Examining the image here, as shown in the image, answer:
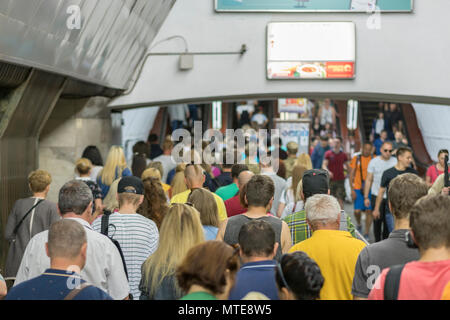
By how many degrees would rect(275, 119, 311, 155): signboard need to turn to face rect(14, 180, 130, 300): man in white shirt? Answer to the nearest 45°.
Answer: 0° — it already faces them

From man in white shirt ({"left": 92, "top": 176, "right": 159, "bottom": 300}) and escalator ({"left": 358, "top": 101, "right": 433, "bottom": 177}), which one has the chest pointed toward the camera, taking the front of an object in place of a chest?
the escalator

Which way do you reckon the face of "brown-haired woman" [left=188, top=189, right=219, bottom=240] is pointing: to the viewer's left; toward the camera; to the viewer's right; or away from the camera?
away from the camera

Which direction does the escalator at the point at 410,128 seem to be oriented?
toward the camera

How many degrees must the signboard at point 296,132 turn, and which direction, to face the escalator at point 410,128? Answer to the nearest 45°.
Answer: approximately 135° to its left

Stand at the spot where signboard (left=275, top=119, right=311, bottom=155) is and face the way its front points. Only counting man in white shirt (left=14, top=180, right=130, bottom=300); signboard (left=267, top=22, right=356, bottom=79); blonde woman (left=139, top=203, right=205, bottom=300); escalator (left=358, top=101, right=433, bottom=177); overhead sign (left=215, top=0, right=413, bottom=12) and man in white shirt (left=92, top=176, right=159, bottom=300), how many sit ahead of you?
5

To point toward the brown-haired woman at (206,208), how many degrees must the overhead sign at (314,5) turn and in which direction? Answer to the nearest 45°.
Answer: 0° — it already faces them

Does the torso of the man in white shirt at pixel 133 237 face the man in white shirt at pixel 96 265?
no

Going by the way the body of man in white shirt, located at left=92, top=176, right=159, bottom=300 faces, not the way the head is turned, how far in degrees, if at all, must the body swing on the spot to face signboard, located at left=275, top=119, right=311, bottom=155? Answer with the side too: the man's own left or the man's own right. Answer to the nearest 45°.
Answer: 0° — they already face it

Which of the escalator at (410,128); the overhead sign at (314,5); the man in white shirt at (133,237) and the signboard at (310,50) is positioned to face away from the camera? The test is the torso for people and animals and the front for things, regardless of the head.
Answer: the man in white shirt

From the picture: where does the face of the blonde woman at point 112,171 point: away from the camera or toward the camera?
away from the camera

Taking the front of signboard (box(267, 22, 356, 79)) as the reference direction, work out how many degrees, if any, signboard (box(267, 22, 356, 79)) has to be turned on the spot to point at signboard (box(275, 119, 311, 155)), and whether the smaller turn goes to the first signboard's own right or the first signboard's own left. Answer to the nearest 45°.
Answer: approximately 180°

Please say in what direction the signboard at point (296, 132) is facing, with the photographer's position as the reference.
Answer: facing the viewer

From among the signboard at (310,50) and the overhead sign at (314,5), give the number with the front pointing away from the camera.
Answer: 0

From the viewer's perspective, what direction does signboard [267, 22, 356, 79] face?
toward the camera

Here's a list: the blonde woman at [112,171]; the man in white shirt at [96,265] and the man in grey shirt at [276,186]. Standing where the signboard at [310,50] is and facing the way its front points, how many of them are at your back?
0

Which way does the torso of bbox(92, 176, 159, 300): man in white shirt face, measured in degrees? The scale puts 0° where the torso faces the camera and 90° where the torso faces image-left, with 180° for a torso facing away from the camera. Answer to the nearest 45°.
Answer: approximately 180°

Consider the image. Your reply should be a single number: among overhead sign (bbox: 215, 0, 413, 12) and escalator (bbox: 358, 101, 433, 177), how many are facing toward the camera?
2

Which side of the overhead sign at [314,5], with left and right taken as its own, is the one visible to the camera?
front
